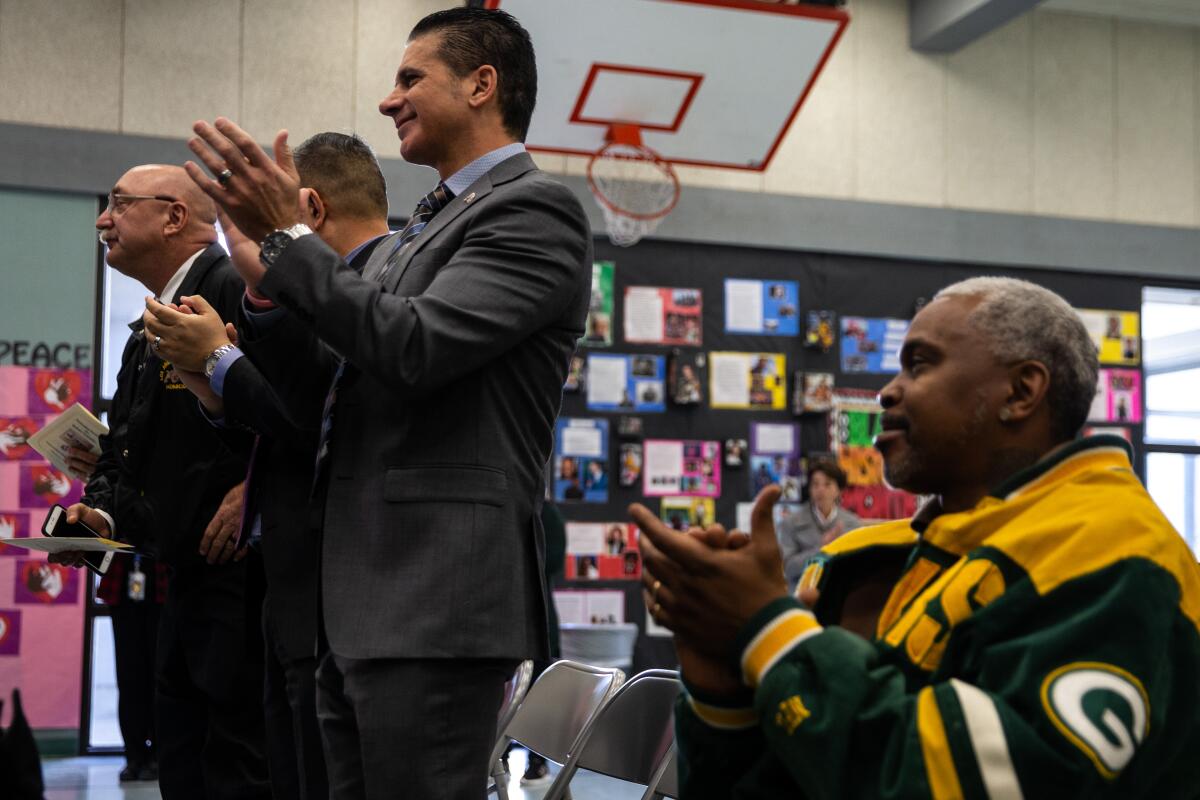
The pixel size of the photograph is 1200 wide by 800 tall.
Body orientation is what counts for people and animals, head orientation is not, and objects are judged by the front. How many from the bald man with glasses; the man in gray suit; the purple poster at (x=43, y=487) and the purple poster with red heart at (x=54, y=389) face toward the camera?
2

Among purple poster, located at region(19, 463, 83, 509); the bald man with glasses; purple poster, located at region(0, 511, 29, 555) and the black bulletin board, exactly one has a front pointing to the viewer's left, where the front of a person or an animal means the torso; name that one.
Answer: the bald man with glasses

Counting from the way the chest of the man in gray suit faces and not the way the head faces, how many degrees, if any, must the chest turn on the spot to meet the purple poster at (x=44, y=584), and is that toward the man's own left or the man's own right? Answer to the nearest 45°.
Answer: approximately 90° to the man's own right

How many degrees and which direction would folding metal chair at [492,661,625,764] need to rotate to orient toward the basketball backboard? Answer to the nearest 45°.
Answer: approximately 135° to its right

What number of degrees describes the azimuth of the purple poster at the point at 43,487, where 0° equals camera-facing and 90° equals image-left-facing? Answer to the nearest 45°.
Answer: approximately 0°

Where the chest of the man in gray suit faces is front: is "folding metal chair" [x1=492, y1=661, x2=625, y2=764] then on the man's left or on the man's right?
on the man's right

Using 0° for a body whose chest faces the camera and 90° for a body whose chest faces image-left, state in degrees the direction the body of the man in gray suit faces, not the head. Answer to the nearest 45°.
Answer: approximately 90°

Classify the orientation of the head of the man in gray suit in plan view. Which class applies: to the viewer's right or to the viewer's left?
to the viewer's left

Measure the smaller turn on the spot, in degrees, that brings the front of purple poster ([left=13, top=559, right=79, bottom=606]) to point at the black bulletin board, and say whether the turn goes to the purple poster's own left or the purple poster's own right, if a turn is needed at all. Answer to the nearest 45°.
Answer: approximately 90° to the purple poster's own left

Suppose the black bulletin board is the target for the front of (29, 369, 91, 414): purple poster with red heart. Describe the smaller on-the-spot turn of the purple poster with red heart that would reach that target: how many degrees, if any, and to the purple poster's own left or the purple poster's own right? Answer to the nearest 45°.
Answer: approximately 90° to the purple poster's own left

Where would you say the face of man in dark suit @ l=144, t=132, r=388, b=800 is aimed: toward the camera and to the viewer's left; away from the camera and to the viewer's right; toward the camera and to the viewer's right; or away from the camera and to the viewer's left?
away from the camera and to the viewer's left
